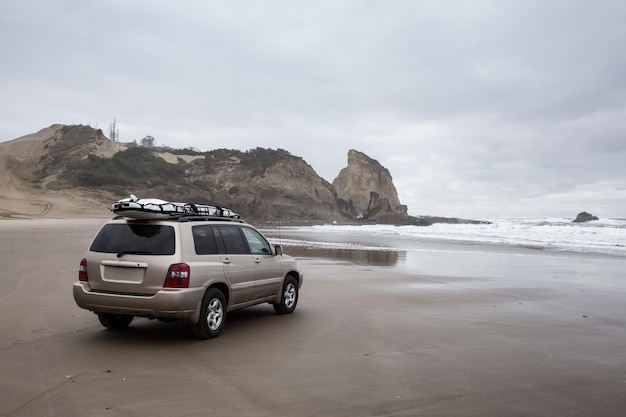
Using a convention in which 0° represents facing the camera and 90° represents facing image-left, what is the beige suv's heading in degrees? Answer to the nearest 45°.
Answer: approximately 225°
